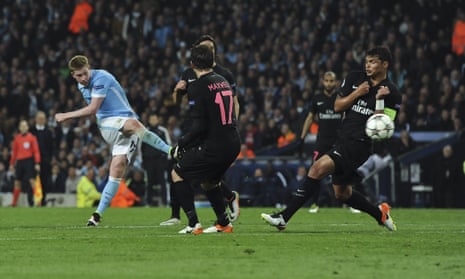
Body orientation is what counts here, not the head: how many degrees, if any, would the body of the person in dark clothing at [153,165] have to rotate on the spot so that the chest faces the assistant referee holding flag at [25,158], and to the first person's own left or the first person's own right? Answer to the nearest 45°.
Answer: approximately 90° to the first person's own right

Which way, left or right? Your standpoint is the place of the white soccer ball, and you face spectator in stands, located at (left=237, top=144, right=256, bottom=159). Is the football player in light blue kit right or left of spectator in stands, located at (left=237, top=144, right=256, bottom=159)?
left

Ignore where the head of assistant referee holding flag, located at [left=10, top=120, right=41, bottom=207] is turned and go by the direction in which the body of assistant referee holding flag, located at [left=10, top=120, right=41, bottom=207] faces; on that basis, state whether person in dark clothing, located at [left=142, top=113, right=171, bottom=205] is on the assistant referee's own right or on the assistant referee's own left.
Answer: on the assistant referee's own left

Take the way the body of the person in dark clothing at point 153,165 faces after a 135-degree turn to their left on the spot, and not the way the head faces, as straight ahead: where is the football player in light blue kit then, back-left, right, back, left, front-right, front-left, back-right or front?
back-right

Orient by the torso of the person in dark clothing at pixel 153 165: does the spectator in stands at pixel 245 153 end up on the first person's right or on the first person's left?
on the first person's left

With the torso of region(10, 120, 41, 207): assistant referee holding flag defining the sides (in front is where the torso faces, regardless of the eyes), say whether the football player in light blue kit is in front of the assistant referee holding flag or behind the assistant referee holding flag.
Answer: in front

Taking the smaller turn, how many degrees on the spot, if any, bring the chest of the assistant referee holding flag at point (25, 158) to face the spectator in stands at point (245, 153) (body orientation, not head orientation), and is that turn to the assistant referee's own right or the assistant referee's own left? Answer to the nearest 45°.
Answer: approximately 90° to the assistant referee's own left

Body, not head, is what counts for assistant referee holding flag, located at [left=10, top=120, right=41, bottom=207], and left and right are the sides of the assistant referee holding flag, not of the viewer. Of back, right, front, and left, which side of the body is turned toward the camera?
front

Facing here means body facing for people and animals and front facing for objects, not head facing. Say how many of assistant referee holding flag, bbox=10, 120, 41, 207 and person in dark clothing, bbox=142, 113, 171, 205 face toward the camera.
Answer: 2

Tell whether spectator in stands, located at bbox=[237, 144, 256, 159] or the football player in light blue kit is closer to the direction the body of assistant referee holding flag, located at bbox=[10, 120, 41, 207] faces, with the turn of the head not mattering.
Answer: the football player in light blue kit

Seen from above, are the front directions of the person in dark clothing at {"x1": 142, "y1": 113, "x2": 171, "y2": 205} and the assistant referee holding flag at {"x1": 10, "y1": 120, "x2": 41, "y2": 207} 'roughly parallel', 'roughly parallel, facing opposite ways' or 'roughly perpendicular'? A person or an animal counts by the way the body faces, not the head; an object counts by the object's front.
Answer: roughly parallel

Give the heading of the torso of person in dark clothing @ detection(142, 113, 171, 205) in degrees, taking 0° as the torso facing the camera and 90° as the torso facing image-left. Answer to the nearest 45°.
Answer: approximately 0°
